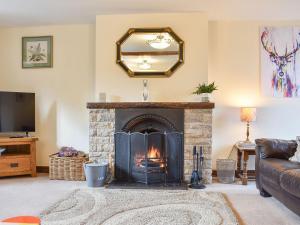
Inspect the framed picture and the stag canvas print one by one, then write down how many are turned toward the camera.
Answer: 2

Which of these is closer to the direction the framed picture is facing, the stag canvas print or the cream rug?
the cream rug

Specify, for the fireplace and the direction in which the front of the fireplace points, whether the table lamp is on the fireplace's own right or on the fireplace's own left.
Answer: on the fireplace's own left

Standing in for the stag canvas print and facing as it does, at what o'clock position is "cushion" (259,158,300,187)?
The cushion is roughly at 12 o'clock from the stag canvas print.

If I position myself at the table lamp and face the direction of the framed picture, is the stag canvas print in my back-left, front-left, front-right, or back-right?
back-right

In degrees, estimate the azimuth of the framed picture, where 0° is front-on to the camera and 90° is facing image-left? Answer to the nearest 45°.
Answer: approximately 0°

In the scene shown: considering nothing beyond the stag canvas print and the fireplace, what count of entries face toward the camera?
2

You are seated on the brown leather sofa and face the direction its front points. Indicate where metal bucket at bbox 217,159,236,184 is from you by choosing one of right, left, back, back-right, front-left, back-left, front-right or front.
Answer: right

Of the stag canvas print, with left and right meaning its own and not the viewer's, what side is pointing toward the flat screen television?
right
